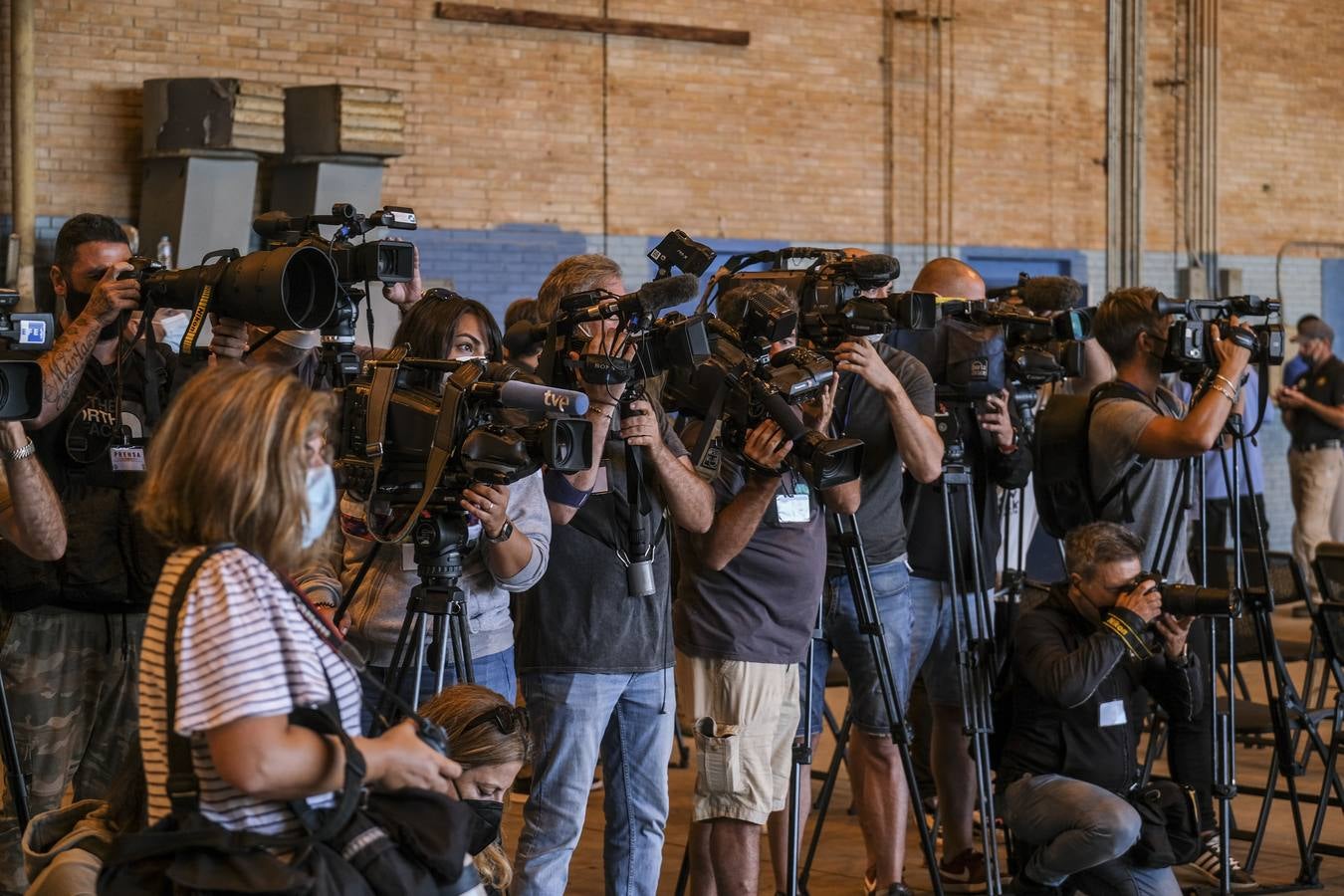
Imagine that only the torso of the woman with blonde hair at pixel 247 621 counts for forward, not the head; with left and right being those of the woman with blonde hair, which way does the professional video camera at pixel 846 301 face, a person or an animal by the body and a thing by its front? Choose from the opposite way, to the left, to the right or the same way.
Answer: the same way

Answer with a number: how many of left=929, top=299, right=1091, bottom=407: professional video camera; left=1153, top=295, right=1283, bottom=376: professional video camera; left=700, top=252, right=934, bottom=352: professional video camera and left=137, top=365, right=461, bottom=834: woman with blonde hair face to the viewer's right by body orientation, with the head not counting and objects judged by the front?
4

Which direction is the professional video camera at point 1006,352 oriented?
to the viewer's right

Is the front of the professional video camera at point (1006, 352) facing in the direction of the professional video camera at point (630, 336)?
no

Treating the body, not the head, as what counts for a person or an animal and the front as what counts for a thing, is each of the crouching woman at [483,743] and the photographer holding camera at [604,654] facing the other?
no

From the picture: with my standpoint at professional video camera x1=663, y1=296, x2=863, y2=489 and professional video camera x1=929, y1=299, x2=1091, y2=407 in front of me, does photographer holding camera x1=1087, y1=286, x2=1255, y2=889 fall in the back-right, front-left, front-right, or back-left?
front-right

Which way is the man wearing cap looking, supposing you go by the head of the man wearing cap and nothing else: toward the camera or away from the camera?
toward the camera

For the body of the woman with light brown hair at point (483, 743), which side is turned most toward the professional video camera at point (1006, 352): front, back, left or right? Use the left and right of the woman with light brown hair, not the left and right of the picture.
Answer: left

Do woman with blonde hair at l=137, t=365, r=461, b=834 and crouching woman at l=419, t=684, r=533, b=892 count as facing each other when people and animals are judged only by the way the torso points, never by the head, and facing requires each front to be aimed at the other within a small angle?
no

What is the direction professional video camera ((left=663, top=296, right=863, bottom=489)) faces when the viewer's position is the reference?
facing the viewer and to the right of the viewer

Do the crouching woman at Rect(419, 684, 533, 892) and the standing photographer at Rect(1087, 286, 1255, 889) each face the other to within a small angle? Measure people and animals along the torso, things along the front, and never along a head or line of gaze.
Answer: no

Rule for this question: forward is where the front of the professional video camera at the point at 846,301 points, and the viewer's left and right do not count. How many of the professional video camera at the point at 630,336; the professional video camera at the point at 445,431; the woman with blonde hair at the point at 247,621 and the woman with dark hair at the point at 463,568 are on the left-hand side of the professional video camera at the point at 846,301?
0

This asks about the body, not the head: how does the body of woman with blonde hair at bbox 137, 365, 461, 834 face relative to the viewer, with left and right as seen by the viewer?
facing to the right of the viewer
